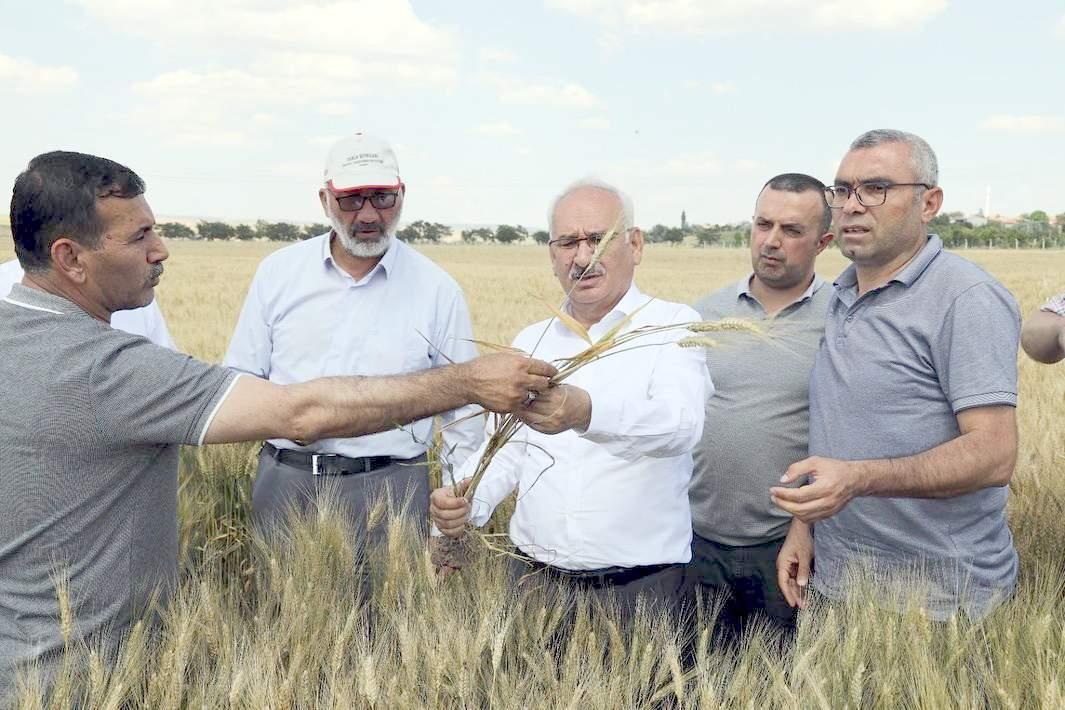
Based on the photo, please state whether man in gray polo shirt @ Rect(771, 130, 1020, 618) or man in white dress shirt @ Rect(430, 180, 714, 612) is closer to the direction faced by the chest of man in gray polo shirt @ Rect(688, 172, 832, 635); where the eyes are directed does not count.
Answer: the man in white dress shirt

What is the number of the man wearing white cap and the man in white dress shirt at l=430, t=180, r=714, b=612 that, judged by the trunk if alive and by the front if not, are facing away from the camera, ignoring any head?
0

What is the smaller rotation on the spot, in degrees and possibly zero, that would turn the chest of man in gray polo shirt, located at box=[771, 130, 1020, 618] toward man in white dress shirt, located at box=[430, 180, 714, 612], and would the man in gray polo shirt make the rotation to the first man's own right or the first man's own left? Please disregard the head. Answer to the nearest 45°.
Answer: approximately 45° to the first man's own right

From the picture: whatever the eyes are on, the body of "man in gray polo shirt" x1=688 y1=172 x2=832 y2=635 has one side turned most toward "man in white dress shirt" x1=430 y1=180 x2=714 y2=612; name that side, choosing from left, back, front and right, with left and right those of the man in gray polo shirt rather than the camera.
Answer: front

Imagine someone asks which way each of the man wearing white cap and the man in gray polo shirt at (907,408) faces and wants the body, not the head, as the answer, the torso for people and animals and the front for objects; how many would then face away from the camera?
0
